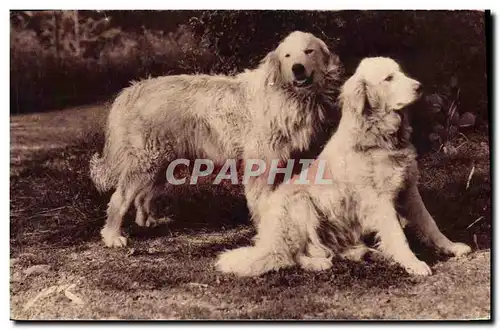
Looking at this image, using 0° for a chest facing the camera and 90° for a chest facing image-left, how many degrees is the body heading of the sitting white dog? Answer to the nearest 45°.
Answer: approximately 270°
